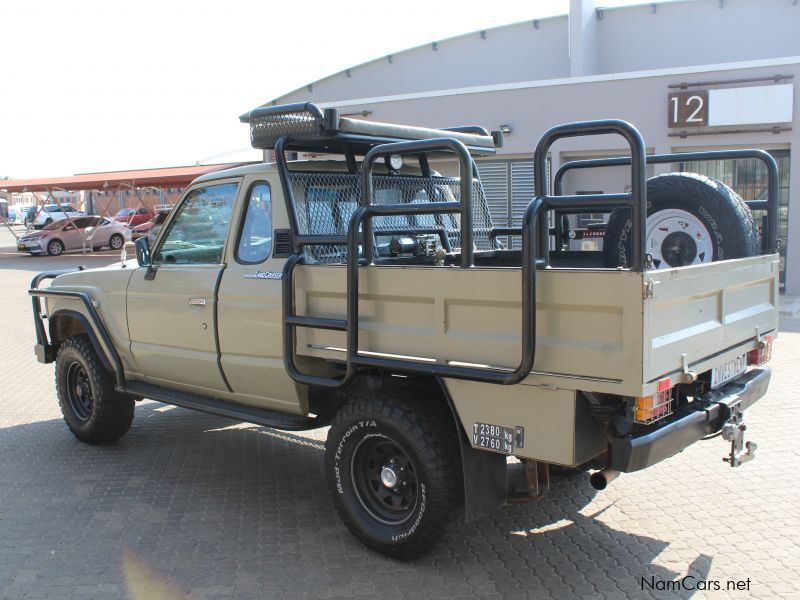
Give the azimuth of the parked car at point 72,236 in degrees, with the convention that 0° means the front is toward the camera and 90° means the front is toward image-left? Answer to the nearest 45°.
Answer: approximately 45°

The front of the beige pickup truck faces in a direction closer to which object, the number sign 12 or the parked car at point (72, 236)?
the parked car

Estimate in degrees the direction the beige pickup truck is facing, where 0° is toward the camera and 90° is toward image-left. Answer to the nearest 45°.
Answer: approximately 135°

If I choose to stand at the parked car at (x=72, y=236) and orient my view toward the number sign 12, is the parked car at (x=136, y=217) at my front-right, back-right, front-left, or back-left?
back-left

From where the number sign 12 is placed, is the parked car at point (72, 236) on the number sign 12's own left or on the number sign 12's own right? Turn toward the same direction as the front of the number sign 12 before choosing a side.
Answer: on the number sign 12's own right

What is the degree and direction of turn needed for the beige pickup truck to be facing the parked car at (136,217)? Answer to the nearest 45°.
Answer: approximately 45° to its right

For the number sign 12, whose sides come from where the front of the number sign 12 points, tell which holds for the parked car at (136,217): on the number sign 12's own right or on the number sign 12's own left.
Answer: on the number sign 12's own right

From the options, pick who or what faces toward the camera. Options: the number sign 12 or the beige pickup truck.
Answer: the number sign 12

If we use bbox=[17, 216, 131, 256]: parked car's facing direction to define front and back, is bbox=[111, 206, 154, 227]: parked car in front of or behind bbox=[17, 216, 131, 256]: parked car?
behind

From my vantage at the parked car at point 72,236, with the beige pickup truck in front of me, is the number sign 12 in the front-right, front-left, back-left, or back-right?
front-left

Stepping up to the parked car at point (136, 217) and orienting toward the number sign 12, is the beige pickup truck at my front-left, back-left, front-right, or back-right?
front-right

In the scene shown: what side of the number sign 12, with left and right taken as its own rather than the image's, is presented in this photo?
front

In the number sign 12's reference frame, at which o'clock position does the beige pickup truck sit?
The beige pickup truck is roughly at 12 o'clock from the number sign 12.

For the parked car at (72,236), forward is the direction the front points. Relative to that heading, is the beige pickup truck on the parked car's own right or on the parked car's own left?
on the parked car's own left

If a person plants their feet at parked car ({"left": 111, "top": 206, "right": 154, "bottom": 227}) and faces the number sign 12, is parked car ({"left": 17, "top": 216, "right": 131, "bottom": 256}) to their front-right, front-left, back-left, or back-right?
front-right

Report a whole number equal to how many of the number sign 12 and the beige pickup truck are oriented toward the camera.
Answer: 1
